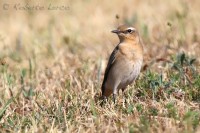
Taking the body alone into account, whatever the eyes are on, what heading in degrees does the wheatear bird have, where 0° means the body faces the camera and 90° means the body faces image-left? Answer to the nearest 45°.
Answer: approximately 315°
